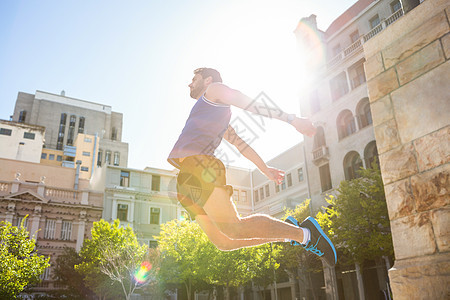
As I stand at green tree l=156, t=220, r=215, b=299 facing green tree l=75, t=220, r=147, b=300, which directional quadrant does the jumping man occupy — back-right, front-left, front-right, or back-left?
back-left

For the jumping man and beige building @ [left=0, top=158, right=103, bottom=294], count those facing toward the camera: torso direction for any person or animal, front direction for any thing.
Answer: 1

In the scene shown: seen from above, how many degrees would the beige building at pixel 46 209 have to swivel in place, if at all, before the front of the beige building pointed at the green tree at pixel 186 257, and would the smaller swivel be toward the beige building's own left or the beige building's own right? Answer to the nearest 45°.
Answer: approximately 45° to the beige building's own left

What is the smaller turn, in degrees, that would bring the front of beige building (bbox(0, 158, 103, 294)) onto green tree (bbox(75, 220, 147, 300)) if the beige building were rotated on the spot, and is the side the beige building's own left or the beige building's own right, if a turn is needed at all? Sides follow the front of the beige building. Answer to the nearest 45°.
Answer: approximately 45° to the beige building's own left
